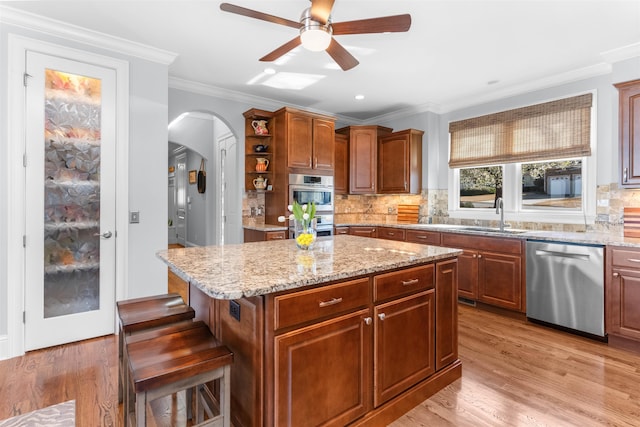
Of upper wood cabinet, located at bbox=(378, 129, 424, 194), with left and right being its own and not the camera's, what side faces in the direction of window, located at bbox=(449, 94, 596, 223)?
left

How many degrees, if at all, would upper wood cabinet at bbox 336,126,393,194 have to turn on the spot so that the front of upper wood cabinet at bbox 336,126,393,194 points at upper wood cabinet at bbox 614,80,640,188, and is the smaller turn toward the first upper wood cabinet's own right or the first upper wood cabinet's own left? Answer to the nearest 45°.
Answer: approximately 45° to the first upper wood cabinet's own left

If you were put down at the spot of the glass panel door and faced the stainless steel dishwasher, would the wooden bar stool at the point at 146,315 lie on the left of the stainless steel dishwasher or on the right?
right

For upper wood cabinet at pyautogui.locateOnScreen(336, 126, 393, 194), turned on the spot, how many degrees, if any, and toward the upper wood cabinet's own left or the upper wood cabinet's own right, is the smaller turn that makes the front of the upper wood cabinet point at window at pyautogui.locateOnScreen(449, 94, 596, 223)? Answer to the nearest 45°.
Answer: approximately 45° to the upper wood cabinet's own left

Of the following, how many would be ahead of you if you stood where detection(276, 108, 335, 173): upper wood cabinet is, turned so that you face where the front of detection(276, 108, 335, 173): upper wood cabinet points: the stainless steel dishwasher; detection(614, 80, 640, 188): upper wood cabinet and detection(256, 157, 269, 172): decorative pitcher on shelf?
2

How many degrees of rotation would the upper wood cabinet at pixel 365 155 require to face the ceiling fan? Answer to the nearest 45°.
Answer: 0° — it already faces it

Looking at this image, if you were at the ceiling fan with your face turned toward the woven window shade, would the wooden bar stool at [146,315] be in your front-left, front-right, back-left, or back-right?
back-left

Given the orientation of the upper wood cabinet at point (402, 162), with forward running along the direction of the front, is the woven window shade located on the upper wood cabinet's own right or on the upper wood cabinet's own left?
on the upper wood cabinet's own left

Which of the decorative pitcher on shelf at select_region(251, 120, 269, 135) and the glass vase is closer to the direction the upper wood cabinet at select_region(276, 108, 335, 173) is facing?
the glass vase
